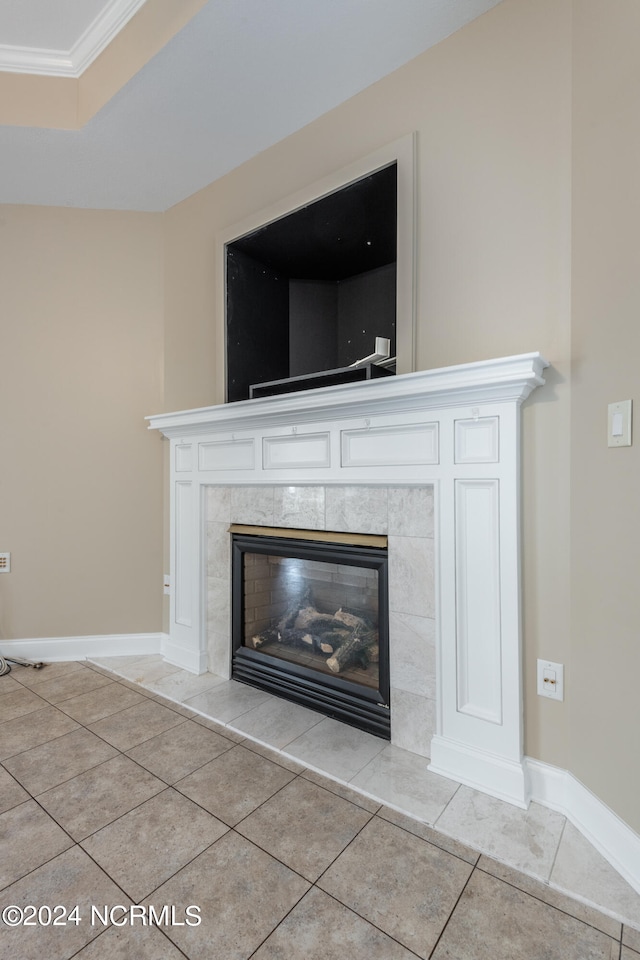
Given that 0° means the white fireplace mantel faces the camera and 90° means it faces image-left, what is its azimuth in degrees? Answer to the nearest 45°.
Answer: approximately 45°

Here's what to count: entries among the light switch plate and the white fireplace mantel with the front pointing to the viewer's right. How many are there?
0

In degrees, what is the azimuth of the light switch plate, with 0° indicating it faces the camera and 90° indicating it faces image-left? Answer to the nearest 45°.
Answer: approximately 45°
